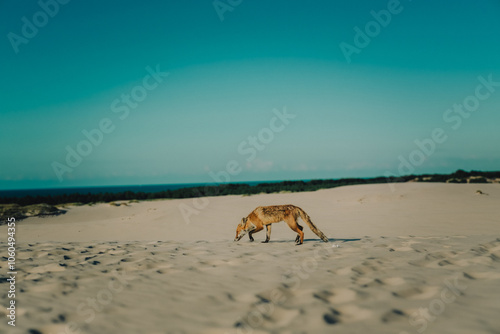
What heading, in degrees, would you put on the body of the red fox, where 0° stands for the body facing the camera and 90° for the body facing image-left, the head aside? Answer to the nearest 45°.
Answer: approximately 90°
